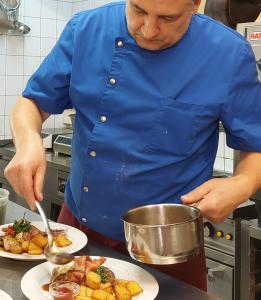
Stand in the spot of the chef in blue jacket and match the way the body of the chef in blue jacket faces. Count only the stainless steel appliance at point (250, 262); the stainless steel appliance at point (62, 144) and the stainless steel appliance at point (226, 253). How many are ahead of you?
0

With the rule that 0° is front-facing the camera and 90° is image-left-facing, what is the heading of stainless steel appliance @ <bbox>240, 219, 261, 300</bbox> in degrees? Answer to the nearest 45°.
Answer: approximately 45°

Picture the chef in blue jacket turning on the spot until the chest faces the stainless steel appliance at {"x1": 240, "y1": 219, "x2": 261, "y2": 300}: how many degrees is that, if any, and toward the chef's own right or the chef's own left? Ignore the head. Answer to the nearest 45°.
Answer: approximately 135° to the chef's own left

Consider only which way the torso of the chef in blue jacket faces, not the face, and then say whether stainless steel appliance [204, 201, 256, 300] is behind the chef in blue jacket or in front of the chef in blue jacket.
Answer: behind

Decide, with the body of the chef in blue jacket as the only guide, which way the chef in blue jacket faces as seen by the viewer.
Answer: toward the camera

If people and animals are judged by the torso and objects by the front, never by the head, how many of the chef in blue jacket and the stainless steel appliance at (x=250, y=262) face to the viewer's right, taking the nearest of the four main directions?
0
